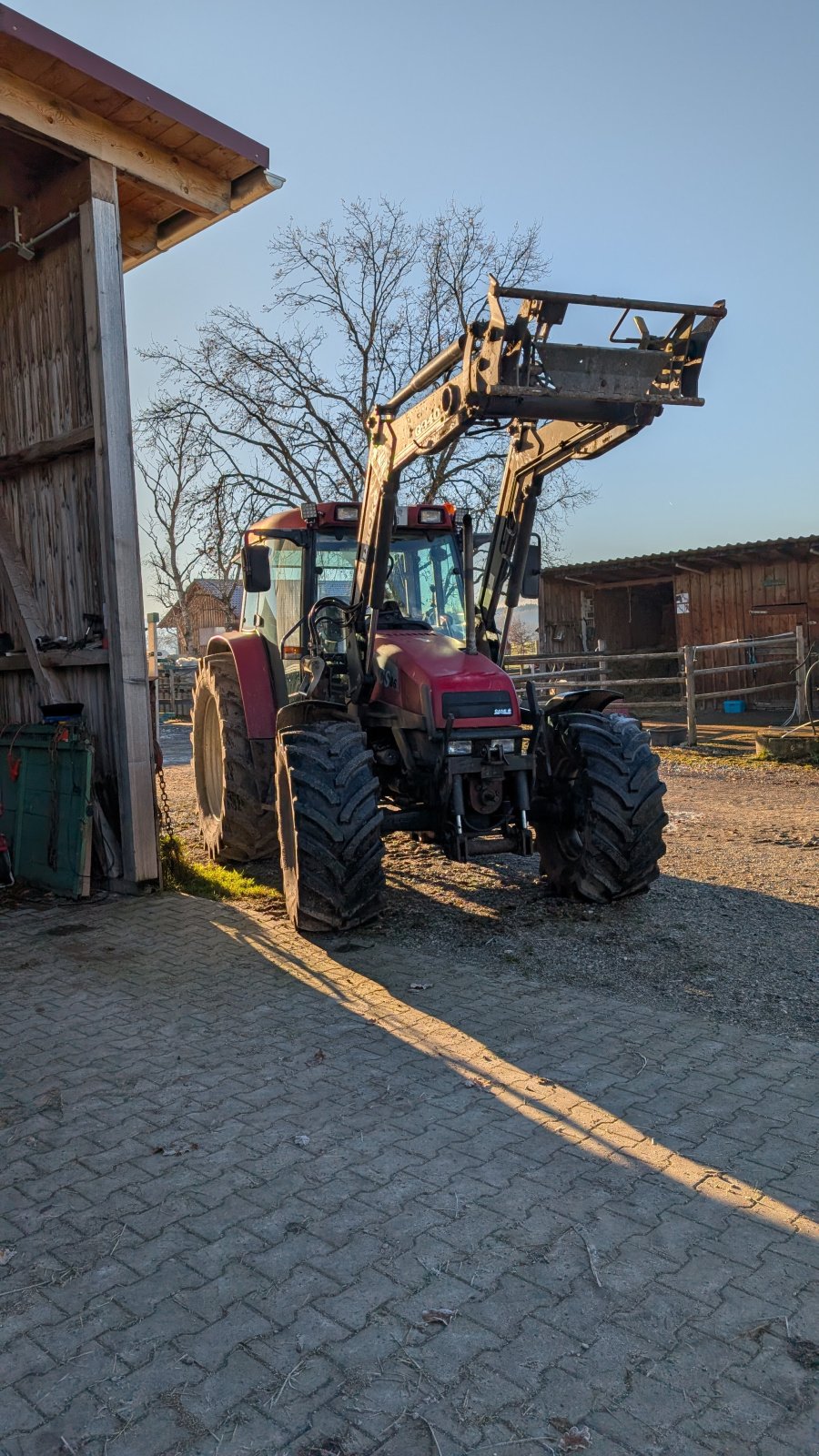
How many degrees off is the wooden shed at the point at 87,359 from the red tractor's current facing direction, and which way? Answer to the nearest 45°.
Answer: approximately 90° to its right

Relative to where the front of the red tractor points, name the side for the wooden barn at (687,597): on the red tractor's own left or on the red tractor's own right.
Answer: on the red tractor's own left

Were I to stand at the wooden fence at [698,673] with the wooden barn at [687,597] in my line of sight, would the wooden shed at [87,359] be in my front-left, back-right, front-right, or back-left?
back-left

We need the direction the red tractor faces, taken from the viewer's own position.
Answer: facing the viewer and to the right of the viewer

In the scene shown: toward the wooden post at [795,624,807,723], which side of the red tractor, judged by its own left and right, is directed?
left

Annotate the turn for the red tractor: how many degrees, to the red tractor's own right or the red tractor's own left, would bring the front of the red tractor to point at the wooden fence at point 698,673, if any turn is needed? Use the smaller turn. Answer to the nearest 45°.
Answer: approximately 135° to the red tractor's own left
